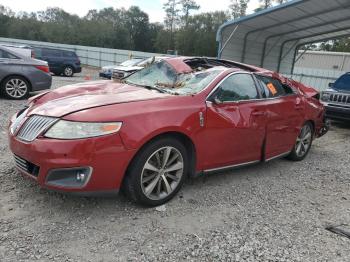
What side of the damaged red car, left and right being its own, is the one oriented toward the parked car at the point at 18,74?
right

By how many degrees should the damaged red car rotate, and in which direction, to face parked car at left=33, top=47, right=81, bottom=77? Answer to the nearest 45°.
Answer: approximately 135° to its right

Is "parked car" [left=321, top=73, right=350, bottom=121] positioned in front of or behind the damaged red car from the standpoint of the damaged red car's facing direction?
behind

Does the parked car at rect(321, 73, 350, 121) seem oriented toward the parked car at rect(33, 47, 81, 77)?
no

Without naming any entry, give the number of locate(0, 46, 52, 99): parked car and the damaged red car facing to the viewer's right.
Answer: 0

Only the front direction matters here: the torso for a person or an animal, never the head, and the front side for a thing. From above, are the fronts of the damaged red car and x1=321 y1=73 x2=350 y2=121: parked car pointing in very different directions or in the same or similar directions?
same or similar directions

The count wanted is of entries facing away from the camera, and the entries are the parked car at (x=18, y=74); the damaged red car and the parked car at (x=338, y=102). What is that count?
0

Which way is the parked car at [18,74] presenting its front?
to the viewer's left

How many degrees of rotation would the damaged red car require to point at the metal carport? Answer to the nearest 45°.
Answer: approximately 135° to its right

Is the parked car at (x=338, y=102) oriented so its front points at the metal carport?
no

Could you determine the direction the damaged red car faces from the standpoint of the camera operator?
facing the viewer and to the left of the viewer

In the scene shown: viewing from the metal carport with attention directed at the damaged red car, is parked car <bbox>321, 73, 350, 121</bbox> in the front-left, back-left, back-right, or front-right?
front-left

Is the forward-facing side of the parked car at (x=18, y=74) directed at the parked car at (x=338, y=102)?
no
